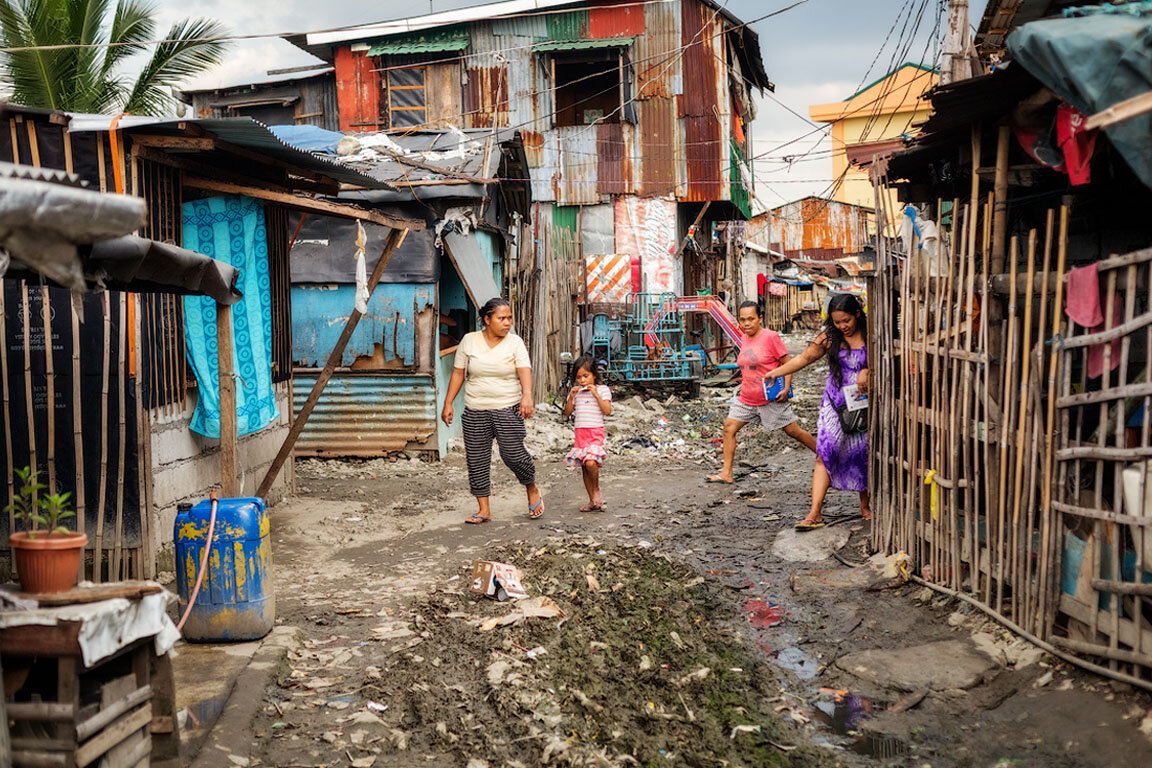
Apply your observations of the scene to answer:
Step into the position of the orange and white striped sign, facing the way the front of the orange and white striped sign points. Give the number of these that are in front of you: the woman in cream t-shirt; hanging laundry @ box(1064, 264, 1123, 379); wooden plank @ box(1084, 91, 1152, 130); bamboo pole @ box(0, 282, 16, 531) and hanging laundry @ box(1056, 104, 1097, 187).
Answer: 5

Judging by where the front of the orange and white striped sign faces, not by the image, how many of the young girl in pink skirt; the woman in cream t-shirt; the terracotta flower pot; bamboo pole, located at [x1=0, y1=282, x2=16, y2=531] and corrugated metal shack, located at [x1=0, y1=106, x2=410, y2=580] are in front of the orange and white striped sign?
5

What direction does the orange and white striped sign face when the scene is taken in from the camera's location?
facing the viewer

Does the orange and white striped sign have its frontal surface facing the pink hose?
yes

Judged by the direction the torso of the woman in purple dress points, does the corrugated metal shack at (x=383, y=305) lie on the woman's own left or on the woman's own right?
on the woman's own right

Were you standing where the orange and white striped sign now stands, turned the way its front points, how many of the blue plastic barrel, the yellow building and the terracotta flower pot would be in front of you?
2

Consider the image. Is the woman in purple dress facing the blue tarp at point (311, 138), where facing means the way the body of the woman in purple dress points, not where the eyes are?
no

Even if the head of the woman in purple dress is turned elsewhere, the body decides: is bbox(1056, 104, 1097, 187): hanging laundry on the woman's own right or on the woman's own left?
on the woman's own left

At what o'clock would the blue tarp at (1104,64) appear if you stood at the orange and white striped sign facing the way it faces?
The blue tarp is roughly at 12 o'clock from the orange and white striped sign.

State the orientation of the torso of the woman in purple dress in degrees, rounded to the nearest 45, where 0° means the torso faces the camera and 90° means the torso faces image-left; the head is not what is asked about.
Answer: approximately 45°

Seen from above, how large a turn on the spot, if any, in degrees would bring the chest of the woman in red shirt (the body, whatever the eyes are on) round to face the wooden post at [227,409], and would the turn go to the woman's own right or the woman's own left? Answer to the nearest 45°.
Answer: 0° — they already face it

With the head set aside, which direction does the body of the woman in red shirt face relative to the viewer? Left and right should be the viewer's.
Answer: facing the viewer and to the left of the viewer

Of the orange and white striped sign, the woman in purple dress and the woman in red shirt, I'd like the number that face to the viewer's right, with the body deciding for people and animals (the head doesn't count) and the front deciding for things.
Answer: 0

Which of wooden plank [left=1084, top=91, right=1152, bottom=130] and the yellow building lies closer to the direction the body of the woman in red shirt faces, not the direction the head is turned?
the wooden plank

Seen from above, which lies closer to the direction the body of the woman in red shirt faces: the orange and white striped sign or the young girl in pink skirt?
the young girl in pink skirt

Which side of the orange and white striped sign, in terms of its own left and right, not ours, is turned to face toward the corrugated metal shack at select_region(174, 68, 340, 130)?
right

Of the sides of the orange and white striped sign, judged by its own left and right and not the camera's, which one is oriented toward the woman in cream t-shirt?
front

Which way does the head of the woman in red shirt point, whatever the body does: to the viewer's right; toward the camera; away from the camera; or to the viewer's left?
toward the camera

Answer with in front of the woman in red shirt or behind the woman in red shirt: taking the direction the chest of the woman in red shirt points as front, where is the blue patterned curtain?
in front
